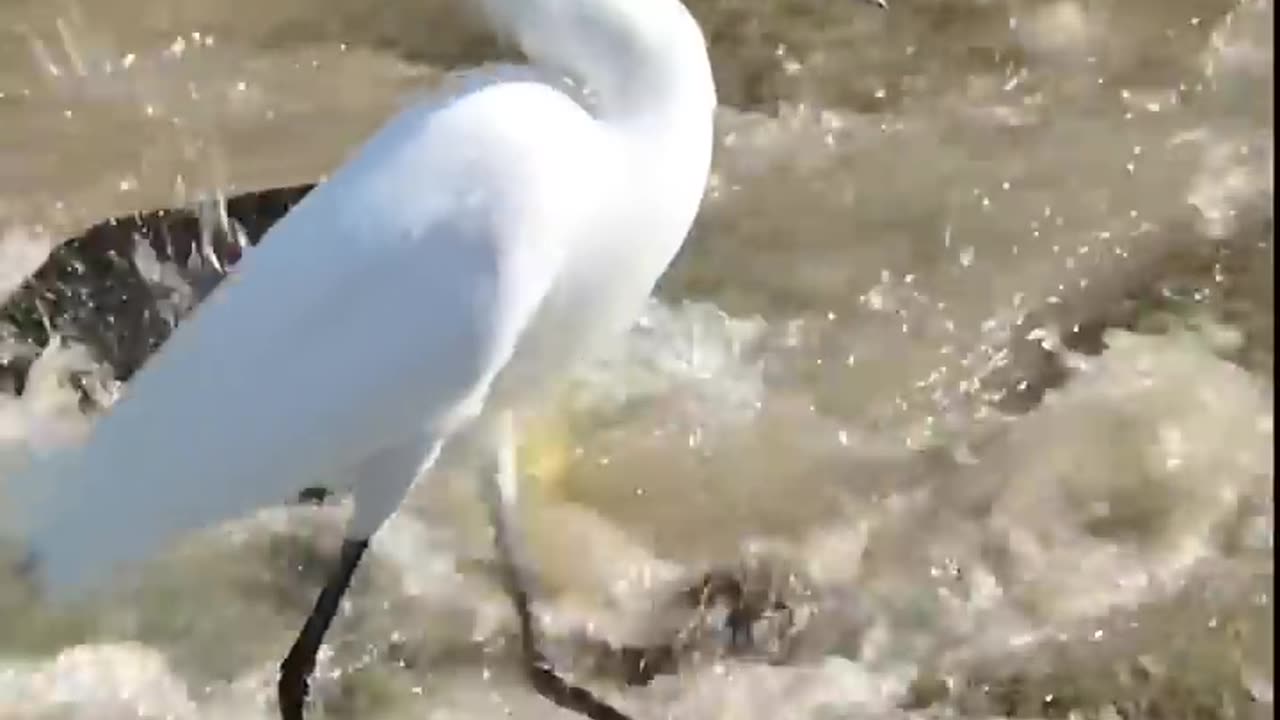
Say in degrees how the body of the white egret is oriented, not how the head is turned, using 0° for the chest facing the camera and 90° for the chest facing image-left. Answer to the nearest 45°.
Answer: approximately 270°

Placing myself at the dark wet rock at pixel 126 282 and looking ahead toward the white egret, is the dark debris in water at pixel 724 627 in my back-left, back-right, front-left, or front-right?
front-left

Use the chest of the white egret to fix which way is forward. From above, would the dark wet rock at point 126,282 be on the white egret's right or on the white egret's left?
on the white egret's left
